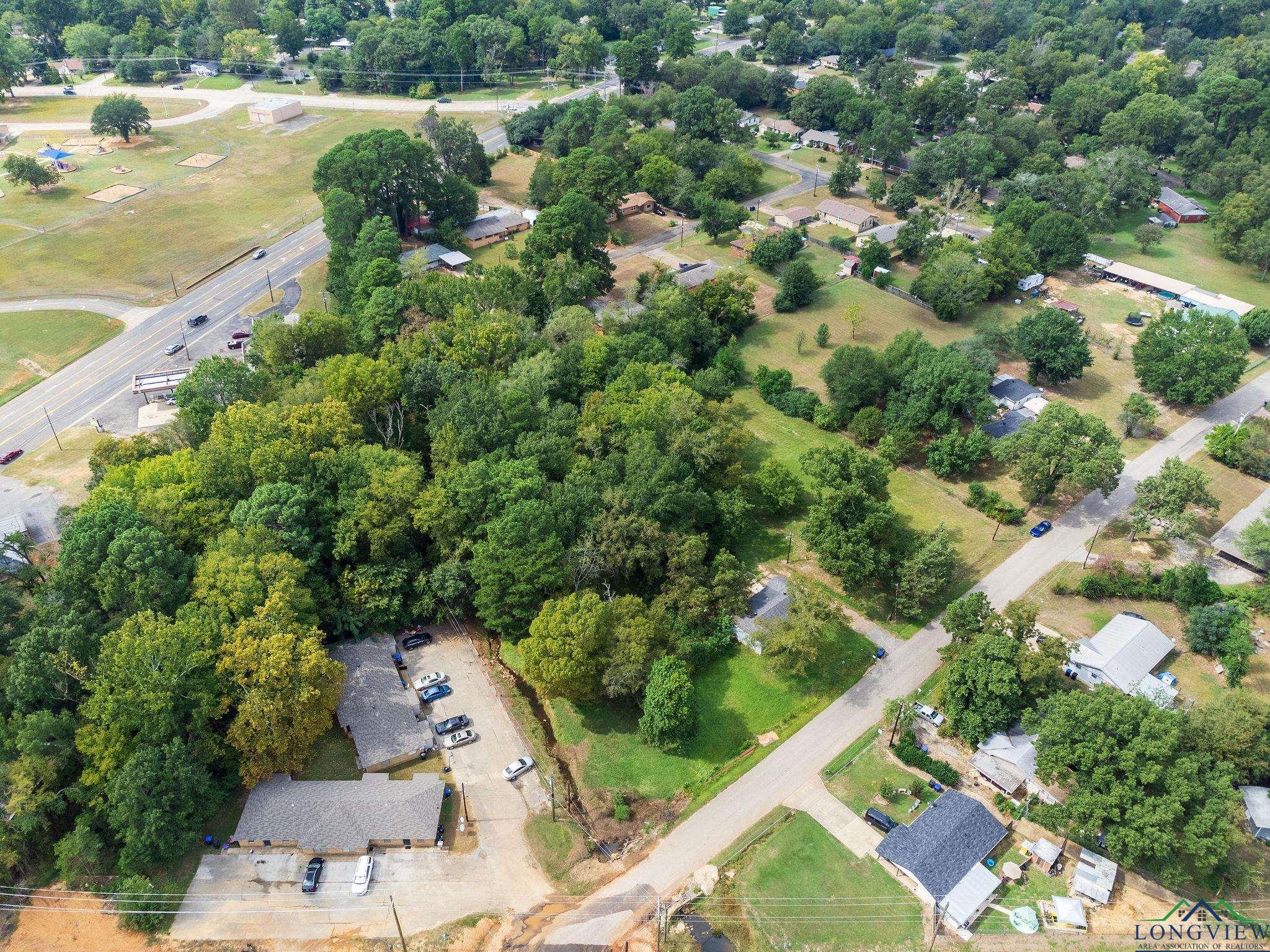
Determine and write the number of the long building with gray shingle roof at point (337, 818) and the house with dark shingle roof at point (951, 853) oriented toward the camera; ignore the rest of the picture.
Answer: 1

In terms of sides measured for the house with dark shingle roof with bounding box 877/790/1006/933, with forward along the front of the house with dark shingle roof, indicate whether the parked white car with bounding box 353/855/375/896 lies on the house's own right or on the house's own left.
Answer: on the house's own left

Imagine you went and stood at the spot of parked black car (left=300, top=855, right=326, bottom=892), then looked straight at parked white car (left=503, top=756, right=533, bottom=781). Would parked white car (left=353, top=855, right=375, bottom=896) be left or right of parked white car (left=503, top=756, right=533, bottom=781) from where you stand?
right

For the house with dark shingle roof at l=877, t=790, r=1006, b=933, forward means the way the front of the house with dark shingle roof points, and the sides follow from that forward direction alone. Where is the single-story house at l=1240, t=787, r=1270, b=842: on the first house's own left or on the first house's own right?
on the first house's own right

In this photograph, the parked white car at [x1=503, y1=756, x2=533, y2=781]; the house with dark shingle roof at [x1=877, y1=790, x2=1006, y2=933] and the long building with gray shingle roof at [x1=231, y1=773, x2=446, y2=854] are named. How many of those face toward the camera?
1

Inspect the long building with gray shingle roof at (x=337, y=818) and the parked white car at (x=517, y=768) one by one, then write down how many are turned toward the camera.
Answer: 1

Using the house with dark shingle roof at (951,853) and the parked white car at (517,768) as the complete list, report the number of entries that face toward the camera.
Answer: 0

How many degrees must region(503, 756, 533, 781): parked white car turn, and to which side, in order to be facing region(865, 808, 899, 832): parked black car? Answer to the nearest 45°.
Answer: approximately 90° to its right

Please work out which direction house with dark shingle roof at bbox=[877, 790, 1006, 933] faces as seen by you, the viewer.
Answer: facing away from the viewer and to the left of the viewer

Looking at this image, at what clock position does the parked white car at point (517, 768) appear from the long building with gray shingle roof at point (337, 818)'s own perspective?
The parked white car is roughly at 9 o'clock from the long building with gray shingle roof.

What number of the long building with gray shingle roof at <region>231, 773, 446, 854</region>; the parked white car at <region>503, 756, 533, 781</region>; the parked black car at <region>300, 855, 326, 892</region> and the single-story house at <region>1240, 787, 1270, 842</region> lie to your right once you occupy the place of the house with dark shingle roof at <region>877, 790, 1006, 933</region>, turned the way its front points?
1

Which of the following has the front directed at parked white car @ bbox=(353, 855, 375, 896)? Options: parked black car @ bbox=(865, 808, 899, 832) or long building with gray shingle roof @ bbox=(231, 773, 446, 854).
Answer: the long building with gray shingle roof

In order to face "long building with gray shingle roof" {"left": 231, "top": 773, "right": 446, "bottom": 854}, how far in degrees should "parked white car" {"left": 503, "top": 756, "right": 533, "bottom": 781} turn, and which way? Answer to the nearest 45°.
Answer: approximately 135° to its left

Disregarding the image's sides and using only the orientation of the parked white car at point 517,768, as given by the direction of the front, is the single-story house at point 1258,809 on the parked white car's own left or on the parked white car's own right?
on the parked white car's own right
